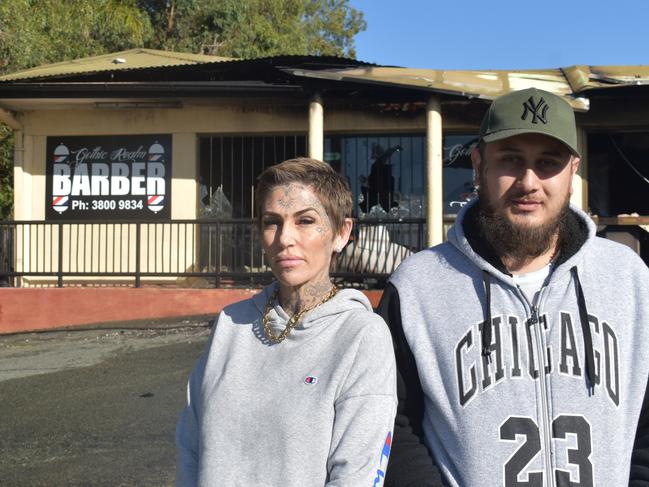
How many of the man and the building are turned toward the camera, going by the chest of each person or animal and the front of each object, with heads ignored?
2

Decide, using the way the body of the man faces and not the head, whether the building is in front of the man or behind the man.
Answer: behind

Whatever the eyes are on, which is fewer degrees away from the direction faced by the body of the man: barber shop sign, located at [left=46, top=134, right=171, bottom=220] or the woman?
the woman

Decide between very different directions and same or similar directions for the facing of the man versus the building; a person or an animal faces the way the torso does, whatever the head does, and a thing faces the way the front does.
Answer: same or similar directions

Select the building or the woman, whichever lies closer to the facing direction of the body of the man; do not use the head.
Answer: the woman

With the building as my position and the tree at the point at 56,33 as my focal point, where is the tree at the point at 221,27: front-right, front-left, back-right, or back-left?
front-right

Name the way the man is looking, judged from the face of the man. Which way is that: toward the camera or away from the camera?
toward the camera

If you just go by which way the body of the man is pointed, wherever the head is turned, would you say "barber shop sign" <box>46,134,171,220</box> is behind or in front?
behind

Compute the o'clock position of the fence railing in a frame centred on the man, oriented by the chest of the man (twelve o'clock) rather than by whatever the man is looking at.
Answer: The fence railing is roughly at 5 o'clock from the man.

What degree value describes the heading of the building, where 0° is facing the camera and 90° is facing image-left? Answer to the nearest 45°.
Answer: approximately 0°

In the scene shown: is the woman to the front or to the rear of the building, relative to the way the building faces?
to the front

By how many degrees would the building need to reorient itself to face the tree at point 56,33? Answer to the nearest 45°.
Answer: approximately 135° to its right

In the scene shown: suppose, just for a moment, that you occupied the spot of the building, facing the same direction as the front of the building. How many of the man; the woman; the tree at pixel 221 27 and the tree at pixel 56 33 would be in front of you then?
2

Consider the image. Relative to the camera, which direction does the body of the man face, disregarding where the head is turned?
toward the camera
